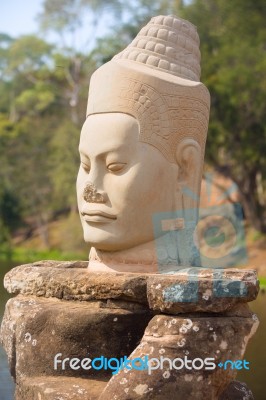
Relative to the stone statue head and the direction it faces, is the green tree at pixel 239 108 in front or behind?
behind

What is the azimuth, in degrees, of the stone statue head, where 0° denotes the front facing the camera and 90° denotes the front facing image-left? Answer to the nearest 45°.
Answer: approximately 45°
